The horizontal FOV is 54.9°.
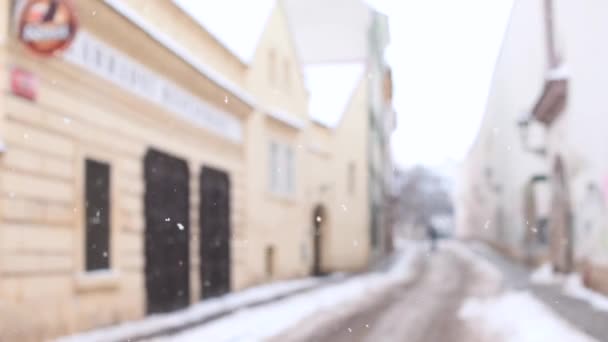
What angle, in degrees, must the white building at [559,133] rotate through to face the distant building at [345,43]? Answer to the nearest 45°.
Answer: approximately 90° to its right

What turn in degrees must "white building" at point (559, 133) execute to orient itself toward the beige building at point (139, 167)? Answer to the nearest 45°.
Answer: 0° — it already faces it
